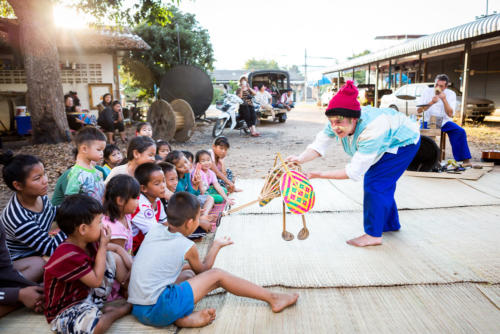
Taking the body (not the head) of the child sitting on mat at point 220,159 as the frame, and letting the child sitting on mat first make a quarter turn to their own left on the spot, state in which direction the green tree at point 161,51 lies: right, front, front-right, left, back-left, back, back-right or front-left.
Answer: front-left

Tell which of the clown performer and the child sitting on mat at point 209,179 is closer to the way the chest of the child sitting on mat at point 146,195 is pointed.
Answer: the clown performer

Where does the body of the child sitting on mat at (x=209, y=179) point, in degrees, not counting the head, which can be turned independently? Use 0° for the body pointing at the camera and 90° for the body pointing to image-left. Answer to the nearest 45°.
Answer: approximately 315°

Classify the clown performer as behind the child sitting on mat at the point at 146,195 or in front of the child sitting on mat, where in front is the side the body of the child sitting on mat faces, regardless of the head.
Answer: in front

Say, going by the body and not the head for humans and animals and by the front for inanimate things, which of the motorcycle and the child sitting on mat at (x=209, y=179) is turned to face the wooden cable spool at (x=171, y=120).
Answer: the motorcycle

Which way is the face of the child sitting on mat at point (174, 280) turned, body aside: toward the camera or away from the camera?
away from the camera

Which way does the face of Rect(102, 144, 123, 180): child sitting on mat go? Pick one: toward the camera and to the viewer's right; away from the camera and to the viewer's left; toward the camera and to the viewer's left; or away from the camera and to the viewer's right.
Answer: toward the camera and to the viewer's right

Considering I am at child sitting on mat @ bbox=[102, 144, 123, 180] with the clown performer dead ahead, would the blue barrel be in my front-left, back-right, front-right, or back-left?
back-left

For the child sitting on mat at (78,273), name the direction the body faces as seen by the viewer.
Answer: to the viewer's right

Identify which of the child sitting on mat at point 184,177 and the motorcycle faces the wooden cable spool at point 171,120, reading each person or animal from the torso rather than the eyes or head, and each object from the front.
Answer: the motorcycle

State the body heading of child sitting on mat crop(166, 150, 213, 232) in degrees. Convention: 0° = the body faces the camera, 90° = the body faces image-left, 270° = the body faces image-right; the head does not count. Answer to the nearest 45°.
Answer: approximately 315°
